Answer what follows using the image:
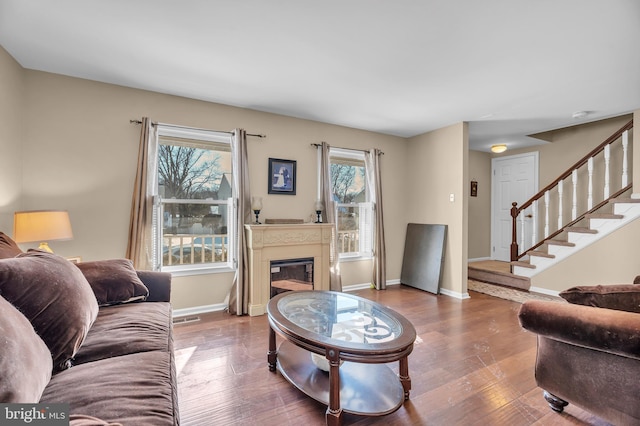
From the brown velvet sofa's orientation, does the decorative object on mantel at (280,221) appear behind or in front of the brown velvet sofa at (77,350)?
in front

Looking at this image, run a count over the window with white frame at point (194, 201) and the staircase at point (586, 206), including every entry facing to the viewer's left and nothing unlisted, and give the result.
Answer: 1

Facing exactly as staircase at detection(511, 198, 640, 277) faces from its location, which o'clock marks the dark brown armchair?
The dark brown armchair is roughly at 9 o'clock from the staircase.

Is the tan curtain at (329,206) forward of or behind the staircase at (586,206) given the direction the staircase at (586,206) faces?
forward

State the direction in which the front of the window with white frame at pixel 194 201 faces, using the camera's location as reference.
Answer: facing the viewer and to the right of the viewer

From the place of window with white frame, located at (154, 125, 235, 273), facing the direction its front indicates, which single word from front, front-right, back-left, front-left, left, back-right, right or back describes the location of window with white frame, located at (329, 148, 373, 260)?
front-left

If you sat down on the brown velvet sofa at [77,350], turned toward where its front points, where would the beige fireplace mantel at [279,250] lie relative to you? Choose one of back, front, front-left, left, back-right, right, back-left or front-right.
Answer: front-left

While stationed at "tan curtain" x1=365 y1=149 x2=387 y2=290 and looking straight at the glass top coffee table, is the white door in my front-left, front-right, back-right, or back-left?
back-left

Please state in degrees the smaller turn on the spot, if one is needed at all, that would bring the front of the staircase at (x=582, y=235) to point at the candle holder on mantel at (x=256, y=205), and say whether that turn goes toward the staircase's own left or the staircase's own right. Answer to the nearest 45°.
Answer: approximately 45° to the staircase's own left

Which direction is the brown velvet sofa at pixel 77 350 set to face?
to the viewer's right

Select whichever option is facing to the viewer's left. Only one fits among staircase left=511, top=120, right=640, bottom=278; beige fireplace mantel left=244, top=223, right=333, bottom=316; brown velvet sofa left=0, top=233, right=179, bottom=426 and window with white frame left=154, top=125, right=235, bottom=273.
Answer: the staircase

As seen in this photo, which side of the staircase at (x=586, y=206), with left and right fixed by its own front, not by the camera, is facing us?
left

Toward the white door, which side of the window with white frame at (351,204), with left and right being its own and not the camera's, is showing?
left

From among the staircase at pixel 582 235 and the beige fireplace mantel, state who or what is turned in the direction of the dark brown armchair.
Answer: the beige fireplace mantel

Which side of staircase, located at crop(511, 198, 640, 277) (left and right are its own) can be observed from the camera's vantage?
left
